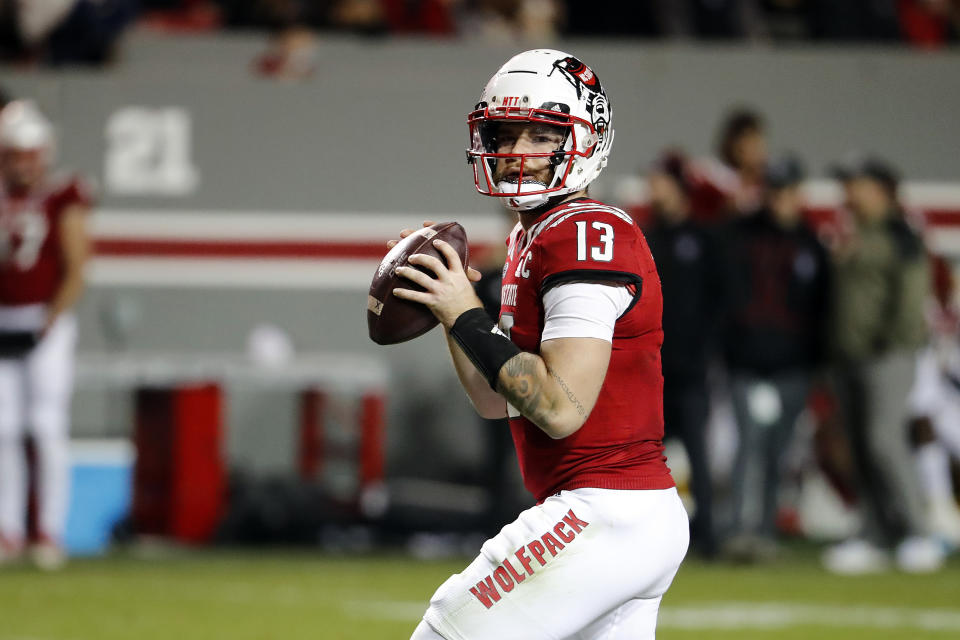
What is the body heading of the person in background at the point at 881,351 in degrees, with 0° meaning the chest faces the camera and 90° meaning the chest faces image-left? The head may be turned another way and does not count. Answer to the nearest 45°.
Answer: approximately 45°

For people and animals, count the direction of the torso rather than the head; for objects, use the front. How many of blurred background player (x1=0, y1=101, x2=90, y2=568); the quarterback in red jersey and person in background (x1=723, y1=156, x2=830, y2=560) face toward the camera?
2

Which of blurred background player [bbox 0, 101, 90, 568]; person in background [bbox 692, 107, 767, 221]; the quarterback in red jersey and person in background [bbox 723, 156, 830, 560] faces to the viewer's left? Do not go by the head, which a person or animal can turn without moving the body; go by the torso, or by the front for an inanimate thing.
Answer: the quarterback in red jersey

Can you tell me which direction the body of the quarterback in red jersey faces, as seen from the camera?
to the viewer's left

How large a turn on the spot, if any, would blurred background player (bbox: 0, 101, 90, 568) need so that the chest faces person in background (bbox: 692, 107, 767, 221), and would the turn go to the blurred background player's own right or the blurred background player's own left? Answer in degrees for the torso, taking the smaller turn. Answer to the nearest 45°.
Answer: approximately 90° to the blurred background player's own left

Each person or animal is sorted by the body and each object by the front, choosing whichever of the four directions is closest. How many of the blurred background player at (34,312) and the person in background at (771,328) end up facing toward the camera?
2

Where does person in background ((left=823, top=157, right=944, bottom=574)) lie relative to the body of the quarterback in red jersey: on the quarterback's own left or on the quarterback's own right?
on the quarterback's own right

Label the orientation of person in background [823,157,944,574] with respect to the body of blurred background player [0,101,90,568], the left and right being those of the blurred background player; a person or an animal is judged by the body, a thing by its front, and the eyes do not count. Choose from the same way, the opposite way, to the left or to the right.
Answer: to the right

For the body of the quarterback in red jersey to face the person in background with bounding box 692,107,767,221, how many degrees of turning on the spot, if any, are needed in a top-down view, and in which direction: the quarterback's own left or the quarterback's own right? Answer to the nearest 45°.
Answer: approximately 90° to the quarterback's own right
